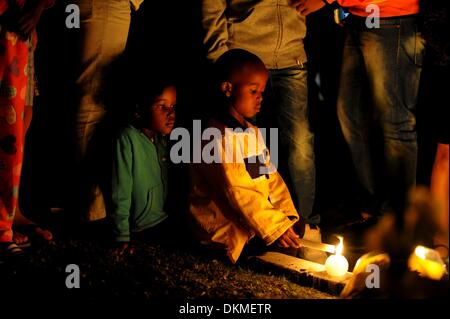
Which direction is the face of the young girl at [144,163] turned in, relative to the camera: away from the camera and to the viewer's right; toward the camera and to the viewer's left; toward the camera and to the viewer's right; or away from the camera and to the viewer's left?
toward the camera and to the viewer's right

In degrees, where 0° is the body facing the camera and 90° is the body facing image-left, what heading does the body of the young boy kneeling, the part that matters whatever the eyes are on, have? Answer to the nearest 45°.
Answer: approximately 315°

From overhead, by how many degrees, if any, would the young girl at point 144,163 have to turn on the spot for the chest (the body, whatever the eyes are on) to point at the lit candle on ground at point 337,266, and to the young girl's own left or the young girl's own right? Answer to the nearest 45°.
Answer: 0° — they already face it

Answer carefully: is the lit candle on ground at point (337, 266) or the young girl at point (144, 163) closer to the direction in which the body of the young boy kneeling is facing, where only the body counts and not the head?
the lit candle on ground

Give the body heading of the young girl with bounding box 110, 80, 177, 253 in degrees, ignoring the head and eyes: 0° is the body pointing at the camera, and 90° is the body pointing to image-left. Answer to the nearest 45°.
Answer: approximately 315°

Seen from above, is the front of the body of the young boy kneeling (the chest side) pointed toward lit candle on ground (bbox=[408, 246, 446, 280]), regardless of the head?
yes
